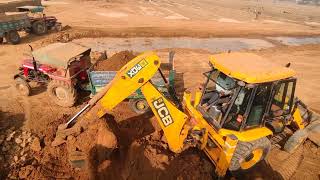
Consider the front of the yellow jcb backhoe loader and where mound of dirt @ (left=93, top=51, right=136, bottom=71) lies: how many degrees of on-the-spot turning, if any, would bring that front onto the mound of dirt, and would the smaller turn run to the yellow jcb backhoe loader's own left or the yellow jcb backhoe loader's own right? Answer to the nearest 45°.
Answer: approximately 90° to the yellow jcb backhoe loader's own left

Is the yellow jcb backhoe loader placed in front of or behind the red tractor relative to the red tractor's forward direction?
behind

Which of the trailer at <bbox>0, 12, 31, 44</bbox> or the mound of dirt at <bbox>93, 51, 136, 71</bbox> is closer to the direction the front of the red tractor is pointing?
the trailer

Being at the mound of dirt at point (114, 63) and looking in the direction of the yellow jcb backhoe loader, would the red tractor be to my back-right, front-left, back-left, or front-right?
back-right

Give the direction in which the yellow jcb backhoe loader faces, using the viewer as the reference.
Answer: facing away from the viewer and to the right of the viewer

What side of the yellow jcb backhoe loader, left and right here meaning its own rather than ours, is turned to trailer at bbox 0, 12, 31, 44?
left

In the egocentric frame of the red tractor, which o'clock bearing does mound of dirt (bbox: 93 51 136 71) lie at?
The mound of dirt is roughly at 5 o'clock from the red tractor.

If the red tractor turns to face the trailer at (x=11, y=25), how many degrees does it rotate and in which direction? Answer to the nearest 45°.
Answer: approximately 45° to its right

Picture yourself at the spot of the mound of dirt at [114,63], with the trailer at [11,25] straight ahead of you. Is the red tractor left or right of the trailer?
left

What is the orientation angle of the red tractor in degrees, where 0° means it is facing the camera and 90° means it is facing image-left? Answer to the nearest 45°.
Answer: approximately 135°
